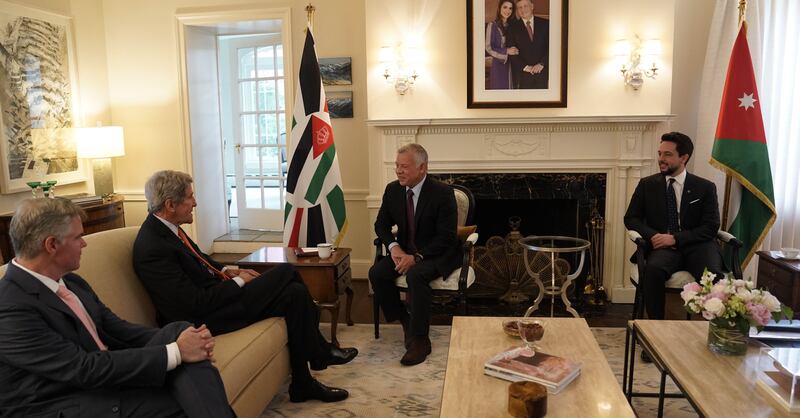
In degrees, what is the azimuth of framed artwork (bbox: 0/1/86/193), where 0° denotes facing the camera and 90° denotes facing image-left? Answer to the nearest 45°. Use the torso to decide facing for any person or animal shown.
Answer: approximately 315°

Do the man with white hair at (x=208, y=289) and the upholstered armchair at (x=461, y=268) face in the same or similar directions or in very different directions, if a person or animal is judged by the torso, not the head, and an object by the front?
very different directions

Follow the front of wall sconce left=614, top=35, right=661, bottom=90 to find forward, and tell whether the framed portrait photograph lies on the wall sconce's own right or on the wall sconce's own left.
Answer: on the wall sconce's own right

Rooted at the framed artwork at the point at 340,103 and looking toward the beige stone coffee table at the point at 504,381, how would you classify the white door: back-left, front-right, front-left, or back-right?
back-right

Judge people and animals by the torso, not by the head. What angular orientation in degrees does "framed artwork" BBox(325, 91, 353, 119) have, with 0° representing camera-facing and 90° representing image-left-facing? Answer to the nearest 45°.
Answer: approximately 0°

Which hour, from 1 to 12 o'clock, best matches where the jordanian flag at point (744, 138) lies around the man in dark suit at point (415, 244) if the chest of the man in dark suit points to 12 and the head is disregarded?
The jordanian flag is roughly at 7 o'clock from the man in dark suit.

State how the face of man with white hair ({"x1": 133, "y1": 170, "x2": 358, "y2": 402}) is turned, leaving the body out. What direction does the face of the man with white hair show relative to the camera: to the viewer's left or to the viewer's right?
to the viewer's right

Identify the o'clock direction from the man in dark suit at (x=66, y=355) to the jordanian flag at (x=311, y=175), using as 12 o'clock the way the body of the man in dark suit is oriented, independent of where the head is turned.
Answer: The jordanian flag is roughly at 10 o'clock from the man in dark suit.

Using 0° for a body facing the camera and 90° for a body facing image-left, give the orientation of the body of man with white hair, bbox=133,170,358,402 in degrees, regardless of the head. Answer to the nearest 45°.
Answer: approximately 270°

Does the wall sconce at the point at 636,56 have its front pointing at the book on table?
yes

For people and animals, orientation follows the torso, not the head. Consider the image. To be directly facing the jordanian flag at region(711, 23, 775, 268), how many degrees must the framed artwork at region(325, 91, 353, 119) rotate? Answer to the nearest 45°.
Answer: approximately 45° to its left
